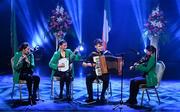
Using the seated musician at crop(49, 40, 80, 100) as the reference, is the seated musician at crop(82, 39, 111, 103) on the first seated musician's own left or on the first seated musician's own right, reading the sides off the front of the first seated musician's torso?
on the first seated musician's own left

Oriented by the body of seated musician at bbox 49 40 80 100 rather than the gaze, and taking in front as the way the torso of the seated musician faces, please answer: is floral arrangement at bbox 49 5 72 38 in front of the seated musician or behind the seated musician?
behind

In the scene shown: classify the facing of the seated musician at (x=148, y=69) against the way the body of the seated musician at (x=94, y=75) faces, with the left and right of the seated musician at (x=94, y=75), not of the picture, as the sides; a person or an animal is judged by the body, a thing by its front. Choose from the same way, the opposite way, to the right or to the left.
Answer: to the right

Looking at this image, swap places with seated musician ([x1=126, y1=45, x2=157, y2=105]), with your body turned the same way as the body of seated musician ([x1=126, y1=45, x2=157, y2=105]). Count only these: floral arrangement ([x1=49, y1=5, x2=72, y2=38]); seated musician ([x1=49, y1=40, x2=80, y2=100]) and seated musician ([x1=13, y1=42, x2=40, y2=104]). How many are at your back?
0

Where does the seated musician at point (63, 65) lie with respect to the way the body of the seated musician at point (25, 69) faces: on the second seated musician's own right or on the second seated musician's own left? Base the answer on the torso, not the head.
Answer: on the second seated musician's own left

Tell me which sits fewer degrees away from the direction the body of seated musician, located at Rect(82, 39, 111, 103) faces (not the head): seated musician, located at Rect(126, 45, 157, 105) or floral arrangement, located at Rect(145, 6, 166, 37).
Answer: the seated musician

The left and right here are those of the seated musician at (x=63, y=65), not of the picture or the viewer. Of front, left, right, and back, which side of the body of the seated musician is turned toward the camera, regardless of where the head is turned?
front

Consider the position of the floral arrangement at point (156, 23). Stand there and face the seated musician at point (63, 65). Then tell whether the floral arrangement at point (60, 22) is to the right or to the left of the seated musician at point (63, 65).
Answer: right

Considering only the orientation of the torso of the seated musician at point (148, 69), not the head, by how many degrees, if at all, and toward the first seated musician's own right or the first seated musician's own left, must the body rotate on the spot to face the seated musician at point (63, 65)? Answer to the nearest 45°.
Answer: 0° — they already face them

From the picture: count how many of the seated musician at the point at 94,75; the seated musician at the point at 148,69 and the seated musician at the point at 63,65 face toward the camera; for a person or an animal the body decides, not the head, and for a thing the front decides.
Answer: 2

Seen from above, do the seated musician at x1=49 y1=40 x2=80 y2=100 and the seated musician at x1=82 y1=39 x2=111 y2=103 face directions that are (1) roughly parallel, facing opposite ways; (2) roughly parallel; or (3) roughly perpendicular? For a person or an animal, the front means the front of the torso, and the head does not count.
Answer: roughly parallel

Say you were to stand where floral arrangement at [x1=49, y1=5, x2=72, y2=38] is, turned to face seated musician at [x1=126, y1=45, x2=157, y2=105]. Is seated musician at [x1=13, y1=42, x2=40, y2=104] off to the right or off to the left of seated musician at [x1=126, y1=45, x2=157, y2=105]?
right

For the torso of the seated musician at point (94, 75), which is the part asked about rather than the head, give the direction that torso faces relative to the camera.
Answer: toward the camera

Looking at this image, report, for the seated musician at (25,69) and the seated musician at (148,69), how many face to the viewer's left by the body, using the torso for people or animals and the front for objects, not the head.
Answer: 1
